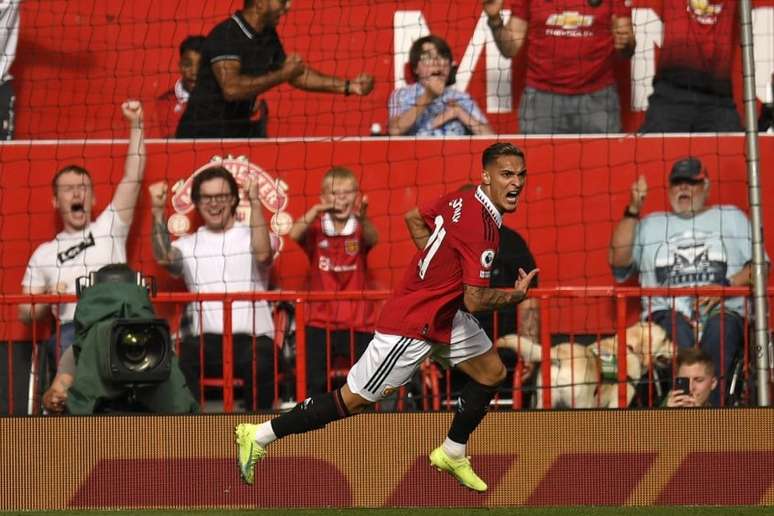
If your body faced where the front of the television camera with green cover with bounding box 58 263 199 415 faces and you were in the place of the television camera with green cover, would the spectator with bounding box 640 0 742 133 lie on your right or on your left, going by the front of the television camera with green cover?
on your left

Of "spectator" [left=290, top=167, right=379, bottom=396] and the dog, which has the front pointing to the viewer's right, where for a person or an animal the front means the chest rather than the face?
the dog

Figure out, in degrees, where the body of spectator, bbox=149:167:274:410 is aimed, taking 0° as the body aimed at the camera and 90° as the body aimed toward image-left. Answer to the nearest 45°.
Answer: approximately 0°

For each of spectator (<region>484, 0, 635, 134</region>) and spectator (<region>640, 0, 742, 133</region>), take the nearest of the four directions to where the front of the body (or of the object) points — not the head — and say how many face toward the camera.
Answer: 2

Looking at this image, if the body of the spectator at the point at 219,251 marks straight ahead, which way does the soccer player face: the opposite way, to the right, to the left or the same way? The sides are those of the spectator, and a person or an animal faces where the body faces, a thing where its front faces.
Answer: to the left

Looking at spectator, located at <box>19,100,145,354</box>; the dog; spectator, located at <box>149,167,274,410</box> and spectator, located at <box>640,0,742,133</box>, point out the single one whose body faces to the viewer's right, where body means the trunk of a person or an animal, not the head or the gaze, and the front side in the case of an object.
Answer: the dog

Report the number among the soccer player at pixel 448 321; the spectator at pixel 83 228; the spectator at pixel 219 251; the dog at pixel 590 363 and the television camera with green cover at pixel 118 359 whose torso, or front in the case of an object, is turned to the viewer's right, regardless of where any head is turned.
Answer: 2
